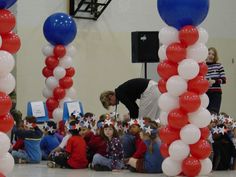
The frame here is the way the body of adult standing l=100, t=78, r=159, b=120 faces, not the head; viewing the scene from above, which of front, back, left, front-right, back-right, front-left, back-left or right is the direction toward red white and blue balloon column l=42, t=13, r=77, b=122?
front-right

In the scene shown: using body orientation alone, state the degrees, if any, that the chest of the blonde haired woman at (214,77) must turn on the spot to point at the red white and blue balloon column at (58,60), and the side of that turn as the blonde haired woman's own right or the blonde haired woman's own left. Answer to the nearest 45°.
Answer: approximately 45° to the blonde haired woman's own right

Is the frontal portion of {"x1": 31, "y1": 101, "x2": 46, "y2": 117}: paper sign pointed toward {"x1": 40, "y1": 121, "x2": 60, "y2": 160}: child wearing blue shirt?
yes

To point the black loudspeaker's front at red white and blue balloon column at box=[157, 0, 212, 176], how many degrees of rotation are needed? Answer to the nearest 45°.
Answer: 0° — it already faces it

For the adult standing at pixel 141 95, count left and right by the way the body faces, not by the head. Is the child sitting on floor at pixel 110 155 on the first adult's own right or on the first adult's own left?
on the first adult's own left

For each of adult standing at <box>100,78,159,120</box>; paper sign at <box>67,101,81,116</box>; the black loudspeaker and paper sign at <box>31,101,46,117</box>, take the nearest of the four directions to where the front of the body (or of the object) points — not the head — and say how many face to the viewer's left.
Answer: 1

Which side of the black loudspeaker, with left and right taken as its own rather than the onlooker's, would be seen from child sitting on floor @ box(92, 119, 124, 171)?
front

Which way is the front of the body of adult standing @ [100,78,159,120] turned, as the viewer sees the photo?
to the viewer's left

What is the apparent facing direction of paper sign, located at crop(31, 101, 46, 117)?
toward the camera

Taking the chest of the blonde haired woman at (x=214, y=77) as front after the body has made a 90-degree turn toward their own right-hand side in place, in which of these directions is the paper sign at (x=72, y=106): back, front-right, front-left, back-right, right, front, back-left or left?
front-left

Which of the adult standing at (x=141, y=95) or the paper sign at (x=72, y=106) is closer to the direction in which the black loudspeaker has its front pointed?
the adult standing

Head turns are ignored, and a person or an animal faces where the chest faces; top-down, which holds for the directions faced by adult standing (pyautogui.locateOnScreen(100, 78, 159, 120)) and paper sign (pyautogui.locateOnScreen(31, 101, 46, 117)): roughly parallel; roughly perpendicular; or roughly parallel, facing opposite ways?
roughly perpendicular

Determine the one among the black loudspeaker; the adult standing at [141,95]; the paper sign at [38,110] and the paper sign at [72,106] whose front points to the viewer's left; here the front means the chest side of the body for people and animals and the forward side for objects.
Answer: the adult standing

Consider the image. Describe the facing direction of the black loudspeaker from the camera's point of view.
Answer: facing the viewer

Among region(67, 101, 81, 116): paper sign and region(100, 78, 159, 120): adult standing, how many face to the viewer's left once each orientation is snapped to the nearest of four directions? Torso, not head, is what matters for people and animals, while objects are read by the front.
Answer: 1
